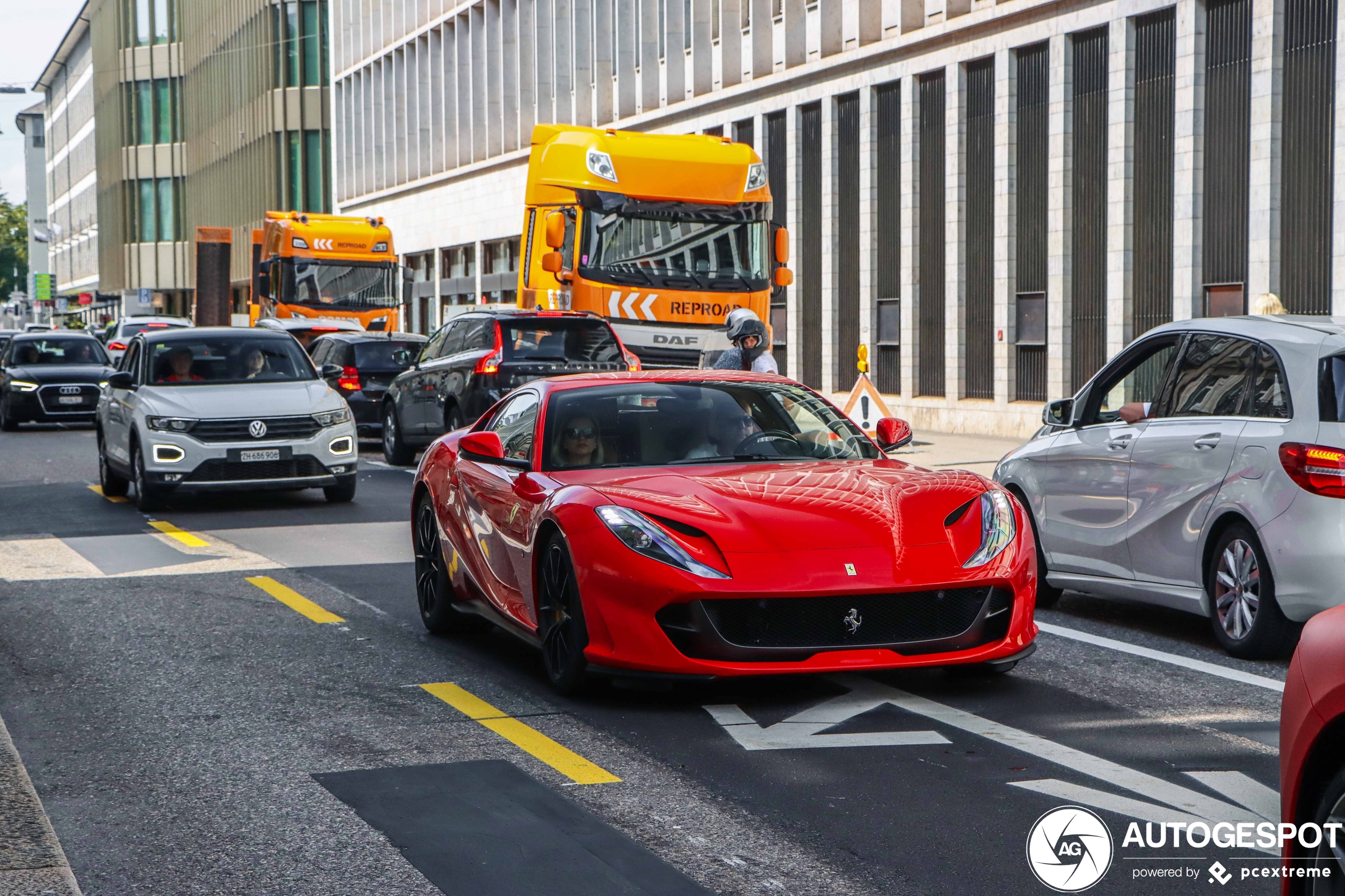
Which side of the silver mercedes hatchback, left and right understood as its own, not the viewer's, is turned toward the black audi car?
front

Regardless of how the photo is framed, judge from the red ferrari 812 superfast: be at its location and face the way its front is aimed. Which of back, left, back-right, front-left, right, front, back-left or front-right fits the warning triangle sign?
back-left

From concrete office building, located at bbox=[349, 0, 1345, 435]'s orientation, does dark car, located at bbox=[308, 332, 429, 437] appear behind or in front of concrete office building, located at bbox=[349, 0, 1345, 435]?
in front

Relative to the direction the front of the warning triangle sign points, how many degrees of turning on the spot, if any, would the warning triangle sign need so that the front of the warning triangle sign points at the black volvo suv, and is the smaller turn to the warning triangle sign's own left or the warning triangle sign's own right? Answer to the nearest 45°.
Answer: approximately 90° to the warning triangle sign's own right

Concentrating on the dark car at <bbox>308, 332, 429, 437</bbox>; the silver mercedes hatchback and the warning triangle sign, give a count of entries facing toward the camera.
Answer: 1

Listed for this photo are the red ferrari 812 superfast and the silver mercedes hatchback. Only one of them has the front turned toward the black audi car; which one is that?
the silver mercedes hatchback

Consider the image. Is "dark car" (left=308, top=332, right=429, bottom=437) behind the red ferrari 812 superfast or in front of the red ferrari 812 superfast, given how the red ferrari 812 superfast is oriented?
behind

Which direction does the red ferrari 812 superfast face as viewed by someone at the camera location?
facing the viewer and to the right of the viewer

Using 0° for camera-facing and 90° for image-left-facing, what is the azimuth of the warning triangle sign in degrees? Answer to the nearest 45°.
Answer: approximately 0°

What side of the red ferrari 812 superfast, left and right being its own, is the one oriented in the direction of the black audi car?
back

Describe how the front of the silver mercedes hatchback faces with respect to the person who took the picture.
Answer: facing away from the viewer and to the left of the viewer

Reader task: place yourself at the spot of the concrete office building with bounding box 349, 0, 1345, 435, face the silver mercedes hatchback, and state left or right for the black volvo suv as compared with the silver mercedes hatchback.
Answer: right

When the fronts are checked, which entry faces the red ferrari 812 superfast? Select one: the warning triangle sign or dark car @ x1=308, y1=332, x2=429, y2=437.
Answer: the warning triangle sign

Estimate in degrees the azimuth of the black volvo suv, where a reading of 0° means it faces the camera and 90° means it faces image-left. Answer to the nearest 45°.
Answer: approximately 135°

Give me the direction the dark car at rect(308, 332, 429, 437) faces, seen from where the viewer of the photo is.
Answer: facing away from the viewer and to the left of the viewer

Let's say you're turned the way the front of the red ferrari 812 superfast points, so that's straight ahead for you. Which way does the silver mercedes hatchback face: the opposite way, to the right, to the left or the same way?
the opposite way

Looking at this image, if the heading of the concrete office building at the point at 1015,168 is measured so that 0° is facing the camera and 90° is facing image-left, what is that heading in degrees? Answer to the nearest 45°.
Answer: approximately 45°

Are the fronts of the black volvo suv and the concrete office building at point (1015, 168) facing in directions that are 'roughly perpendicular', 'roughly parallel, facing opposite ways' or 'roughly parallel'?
roughly perpendicular
